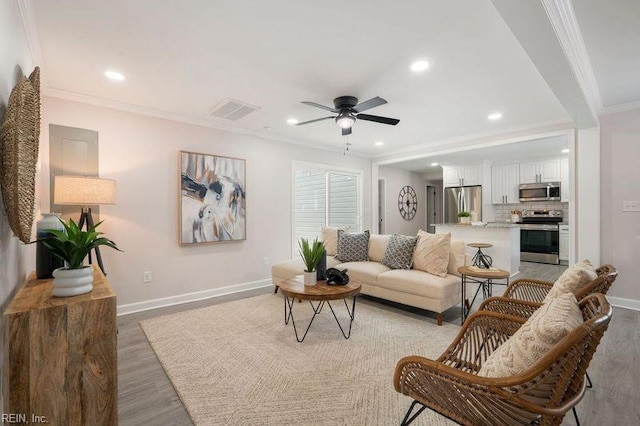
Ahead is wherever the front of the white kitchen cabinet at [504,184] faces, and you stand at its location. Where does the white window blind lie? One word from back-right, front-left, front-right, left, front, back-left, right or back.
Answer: front-right

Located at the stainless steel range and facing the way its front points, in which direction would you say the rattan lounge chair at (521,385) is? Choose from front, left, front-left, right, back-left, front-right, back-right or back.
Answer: front

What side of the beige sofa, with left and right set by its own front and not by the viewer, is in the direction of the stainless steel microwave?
back

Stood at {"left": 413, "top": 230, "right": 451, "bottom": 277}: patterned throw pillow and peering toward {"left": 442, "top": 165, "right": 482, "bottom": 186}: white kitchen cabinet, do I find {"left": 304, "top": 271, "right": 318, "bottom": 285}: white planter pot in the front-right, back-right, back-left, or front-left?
back-left

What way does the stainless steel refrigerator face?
toward the camera

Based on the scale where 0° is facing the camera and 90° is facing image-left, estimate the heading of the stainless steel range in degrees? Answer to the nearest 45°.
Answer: approximately 0°

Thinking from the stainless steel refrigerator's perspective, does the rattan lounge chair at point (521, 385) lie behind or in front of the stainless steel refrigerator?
in front

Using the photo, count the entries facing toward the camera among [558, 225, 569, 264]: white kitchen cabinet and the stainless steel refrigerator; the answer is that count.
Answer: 2

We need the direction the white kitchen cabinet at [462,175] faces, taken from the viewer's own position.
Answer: facing the viewer

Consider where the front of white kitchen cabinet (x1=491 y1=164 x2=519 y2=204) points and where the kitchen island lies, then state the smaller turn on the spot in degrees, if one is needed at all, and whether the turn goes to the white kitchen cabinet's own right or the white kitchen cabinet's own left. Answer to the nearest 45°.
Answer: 0° — it already faces it

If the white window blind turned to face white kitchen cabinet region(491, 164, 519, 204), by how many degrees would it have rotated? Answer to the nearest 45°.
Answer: approximately 45° to its left

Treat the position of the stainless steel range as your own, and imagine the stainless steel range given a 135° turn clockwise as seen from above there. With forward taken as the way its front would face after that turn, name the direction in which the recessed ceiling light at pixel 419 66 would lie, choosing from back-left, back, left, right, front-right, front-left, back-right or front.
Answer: back-left

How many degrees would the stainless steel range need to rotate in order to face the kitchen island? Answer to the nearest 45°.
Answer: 0° — it already faces it

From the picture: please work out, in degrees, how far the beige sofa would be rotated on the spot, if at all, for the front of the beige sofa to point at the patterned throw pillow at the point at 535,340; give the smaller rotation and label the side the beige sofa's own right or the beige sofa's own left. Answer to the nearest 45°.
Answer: approximately 45° to the beige sofa's own left
